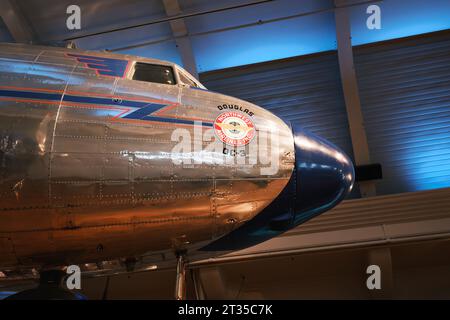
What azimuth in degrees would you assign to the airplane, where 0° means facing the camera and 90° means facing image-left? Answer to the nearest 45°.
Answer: approximately 270°
